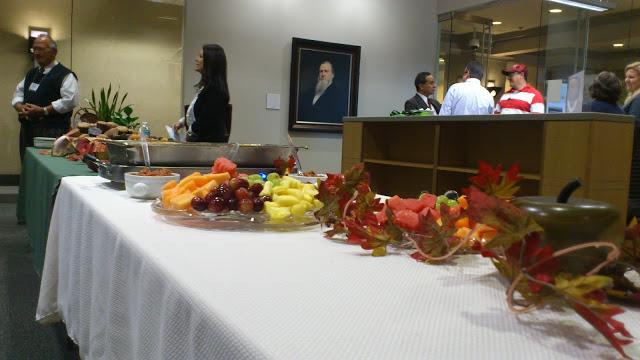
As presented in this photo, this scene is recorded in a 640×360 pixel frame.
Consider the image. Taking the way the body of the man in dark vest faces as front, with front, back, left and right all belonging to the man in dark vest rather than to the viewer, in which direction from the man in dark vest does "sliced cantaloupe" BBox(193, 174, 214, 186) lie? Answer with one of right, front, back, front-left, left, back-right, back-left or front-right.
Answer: front-left

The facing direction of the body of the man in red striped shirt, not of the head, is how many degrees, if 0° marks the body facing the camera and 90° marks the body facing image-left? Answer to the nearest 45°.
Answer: approximately 45°

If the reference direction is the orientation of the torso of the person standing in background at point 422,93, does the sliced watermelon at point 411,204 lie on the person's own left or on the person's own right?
on the person's own right

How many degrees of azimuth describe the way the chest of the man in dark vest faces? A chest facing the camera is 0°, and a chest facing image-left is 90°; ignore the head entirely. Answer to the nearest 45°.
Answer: approximately 45°

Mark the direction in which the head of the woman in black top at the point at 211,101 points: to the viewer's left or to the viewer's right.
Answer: to the viewer's left

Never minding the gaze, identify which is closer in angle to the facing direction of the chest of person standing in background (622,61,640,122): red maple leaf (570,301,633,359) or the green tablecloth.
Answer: the green tablecloth

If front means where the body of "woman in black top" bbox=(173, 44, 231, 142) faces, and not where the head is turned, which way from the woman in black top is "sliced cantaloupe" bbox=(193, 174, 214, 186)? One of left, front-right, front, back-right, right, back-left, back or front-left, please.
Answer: left

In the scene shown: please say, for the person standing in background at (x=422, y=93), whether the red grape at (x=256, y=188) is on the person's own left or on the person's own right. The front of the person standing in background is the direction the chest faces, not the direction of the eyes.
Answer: on the person's own right

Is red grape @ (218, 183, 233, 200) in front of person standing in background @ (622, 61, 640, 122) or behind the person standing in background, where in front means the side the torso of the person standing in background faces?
in front

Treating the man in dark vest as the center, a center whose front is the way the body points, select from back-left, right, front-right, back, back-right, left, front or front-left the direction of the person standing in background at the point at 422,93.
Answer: back-left
